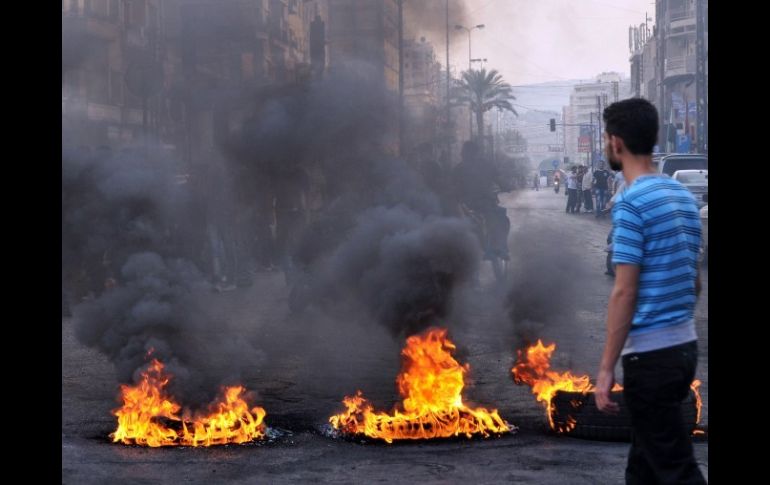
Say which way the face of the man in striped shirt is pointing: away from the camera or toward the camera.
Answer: away from the camera

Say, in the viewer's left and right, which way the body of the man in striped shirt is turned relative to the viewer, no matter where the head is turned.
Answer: facing away from the viewer and to the left of the viewer

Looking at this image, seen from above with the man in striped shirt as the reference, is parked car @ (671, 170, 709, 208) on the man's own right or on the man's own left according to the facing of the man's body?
on the man's own right

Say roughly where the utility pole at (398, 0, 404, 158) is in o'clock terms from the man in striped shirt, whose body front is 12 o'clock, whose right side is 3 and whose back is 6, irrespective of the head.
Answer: The utility pole is roughly at 1 o'clock from the man in striped shirt.

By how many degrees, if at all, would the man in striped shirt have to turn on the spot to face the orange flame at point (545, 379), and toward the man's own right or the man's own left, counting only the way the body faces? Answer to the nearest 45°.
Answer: approximately 45° to the man's own right
